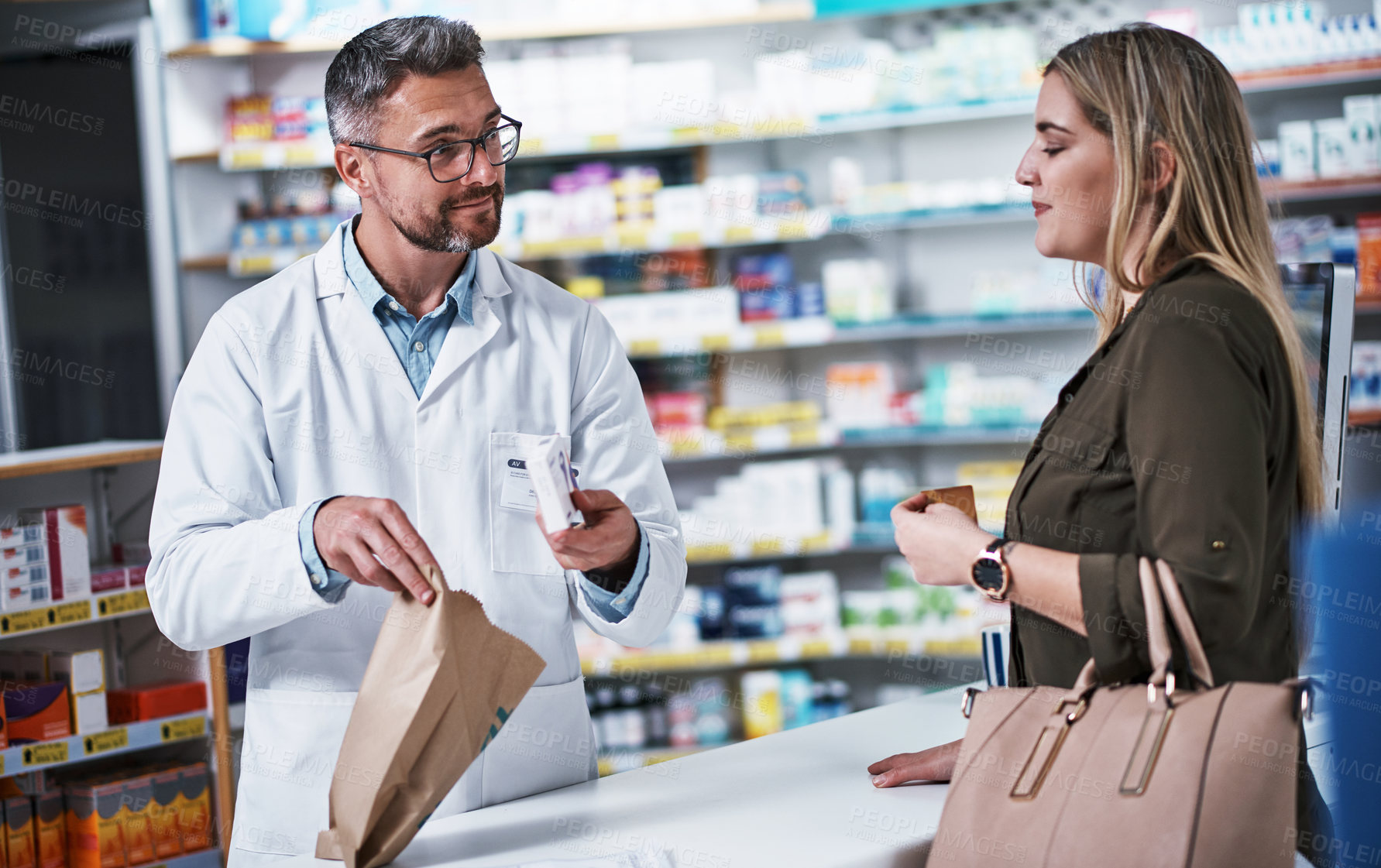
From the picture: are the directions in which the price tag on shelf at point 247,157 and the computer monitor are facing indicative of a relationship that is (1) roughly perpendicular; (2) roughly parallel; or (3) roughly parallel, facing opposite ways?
roughly perpendicular

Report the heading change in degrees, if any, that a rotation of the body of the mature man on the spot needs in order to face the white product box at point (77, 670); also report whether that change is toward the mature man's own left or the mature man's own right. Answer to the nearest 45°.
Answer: approximately 135° to the mature man's own right

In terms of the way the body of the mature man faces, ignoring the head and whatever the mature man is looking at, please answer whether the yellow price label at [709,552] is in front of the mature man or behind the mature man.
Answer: behind

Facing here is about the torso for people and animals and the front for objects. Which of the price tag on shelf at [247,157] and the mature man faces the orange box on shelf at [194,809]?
the price tag on shelf

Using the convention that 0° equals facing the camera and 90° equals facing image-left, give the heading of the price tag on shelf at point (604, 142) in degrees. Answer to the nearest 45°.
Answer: approximately 0°

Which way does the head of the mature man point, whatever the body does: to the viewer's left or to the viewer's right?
to the viewer's right

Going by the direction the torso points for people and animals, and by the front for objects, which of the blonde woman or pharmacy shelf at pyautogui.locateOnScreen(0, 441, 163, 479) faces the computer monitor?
the pharmacy shelf

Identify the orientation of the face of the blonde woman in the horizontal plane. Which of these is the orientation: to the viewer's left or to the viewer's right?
to the viewer's left
